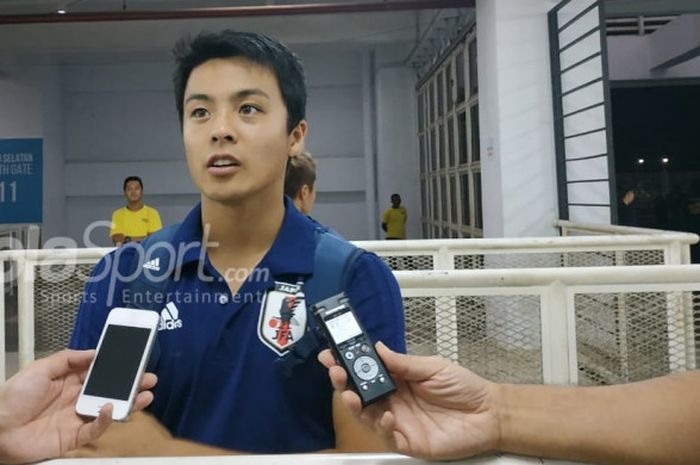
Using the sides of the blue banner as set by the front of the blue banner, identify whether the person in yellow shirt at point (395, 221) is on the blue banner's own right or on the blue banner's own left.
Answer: on the blue banner's own left

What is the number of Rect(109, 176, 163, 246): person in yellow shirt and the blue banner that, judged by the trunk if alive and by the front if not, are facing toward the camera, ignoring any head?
2

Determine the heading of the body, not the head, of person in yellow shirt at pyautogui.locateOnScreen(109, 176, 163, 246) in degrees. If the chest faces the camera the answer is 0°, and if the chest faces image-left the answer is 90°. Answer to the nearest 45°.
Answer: approximately 0°

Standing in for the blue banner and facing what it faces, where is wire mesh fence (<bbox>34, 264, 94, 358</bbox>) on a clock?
The wire mesh fence is roughly at 12 o'clock from the blue banner.

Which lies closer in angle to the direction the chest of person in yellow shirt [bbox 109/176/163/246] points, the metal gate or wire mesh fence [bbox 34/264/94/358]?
the wire mesh fence

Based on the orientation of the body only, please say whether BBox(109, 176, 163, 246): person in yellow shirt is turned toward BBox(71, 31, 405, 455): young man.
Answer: yes
